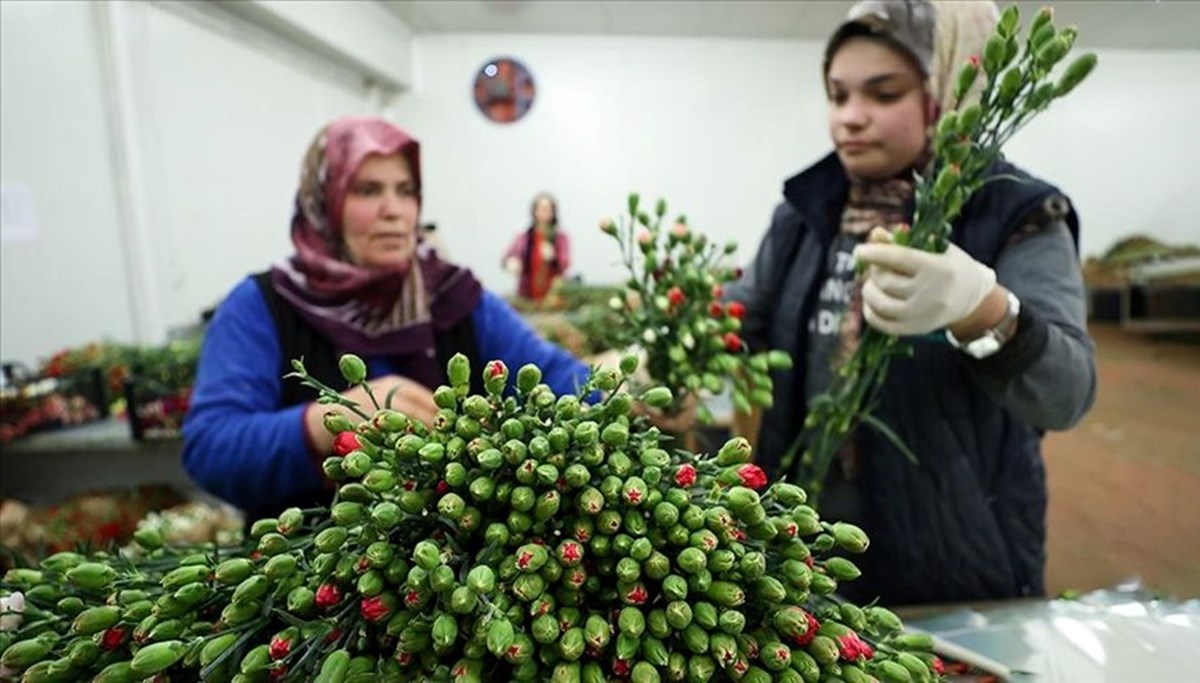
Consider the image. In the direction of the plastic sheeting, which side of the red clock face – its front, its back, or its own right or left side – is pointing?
front

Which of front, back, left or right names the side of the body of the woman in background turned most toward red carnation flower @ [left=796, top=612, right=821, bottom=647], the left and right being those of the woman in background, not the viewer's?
front

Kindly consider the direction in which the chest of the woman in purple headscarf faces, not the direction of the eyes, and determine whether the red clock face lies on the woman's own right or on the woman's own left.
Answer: on the woman's own left

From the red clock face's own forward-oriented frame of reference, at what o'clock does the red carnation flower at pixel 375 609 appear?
The red carnation flower is roughly at 12 o'clock from the red clock face.

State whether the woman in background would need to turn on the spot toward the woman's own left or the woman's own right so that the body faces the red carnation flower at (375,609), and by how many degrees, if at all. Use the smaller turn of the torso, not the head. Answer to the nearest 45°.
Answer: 0° — they already face it

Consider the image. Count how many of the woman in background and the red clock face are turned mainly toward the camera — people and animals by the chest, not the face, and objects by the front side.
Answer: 2

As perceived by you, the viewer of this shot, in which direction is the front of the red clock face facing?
facing the viewer

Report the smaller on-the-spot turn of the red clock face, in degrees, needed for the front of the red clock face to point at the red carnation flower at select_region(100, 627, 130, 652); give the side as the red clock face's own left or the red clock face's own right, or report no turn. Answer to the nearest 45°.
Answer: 0° — it already faces it

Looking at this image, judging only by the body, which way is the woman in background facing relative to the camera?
toward the camera
